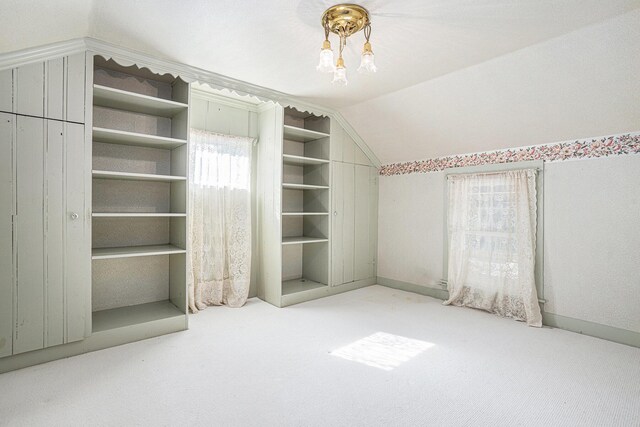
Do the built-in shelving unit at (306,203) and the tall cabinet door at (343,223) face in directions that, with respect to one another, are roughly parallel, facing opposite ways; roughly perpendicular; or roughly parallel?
roughly parallel

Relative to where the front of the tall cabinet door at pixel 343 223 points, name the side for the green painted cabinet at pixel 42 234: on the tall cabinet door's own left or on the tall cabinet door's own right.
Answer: on the tall cabinet door's own right

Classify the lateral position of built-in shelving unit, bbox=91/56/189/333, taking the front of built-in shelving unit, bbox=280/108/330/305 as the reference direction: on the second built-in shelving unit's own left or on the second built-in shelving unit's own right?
on the second built-in shelving unit's own right

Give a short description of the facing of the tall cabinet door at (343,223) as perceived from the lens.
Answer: facing the viewer and to the right of the viewer

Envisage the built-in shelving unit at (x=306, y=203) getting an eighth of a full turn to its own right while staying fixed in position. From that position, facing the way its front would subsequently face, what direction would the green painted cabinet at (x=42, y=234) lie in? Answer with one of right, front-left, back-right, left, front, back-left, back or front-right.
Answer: front-right

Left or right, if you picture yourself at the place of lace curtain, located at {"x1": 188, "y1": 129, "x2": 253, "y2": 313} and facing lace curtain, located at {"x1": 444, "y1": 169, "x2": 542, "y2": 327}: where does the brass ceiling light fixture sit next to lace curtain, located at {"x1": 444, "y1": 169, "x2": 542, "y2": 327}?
right

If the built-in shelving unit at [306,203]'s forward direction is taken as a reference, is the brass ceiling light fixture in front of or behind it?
in front

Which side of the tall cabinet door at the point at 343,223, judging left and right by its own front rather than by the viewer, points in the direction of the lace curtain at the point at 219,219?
right

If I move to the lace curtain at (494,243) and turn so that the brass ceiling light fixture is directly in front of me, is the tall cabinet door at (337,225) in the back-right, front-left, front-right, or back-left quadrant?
front-right

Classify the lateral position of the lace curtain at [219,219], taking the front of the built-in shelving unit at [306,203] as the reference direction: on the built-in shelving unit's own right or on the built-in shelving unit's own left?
on the built-in shelving unit's own right

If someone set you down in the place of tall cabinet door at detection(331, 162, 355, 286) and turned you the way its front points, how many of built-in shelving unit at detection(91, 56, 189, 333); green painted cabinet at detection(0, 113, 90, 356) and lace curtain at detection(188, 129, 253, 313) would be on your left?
0

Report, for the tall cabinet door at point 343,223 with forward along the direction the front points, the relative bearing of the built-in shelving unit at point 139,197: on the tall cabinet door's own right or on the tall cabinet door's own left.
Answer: on the tall cabinet door's own right

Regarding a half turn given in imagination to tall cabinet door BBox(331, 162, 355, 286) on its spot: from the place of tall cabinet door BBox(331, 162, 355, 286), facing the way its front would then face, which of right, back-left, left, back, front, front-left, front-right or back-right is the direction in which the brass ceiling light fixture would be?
back-left

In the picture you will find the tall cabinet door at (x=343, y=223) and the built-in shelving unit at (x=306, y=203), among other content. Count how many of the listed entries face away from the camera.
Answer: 0
